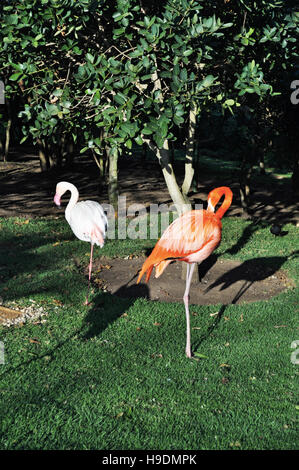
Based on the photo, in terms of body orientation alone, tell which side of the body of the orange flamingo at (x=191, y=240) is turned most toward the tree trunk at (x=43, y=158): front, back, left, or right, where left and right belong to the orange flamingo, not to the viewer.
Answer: left

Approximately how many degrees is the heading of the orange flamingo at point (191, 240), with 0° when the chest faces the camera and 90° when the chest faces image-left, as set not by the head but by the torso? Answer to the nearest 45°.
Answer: approximately 270°

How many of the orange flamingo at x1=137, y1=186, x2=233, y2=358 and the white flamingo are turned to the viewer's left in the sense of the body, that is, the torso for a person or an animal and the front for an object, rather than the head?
1

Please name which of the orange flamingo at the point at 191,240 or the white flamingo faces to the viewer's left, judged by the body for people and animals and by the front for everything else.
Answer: the white flamingo

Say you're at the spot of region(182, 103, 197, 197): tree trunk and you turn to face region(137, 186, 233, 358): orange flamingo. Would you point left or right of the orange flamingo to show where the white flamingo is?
right

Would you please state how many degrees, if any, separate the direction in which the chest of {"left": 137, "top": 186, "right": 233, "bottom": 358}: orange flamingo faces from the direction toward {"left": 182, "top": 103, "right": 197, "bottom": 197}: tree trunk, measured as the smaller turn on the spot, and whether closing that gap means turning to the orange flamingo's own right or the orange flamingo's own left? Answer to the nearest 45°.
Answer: approximately 90° to the orange flamingo's own left

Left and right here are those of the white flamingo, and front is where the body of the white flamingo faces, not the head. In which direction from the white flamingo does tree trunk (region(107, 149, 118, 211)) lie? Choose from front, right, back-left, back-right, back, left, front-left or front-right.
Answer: right

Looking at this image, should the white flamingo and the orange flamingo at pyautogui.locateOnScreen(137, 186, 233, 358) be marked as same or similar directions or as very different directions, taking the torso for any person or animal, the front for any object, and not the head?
very different directions

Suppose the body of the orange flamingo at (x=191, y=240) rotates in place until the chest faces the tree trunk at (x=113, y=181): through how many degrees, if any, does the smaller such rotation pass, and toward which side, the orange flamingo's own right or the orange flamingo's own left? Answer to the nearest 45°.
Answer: approximately 90° to the orange flamingo's own left

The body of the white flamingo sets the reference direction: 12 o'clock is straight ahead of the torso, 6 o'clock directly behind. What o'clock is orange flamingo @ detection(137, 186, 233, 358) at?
The orange flamingo is roughly at 8 o'clock from the white flamingo.

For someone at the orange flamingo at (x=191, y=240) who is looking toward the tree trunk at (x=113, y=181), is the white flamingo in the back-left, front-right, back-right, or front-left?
front-left

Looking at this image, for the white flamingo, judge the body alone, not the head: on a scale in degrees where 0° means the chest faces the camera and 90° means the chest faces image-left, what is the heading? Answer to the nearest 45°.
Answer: approximately 90°

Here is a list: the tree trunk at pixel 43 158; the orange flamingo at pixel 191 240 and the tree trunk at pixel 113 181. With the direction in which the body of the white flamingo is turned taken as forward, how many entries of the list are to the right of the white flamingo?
2
